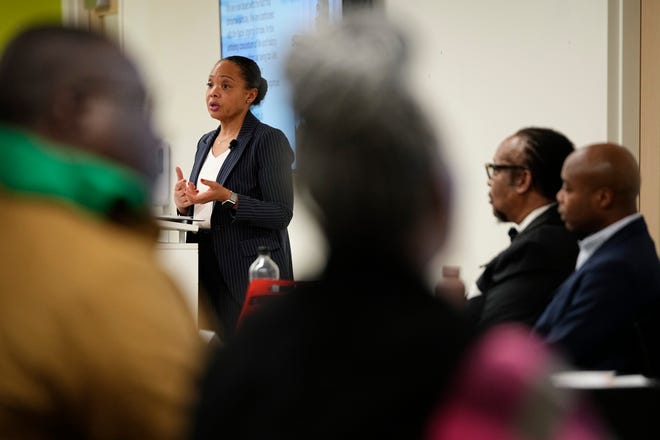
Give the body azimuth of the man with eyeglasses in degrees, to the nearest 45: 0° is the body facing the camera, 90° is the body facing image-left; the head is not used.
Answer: approximately 90°

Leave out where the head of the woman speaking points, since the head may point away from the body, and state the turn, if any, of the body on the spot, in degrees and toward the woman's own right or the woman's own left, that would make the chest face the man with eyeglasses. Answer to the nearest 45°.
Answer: approximately 90° to the woman's own left

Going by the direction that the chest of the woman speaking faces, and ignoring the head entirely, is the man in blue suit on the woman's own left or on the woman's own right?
on the woman's own left

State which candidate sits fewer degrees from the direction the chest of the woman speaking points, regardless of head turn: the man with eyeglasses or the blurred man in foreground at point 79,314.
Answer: the blurred man in foreground

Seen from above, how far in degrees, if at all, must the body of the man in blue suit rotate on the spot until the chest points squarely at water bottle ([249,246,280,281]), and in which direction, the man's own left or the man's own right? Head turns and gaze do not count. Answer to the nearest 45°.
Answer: approximately 45° to the man's own right

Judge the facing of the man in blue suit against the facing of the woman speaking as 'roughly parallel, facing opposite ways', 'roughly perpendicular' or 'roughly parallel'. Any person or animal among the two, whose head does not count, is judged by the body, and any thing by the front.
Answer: roughly perpendicular

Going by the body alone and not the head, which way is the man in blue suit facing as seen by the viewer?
to the viewer's left

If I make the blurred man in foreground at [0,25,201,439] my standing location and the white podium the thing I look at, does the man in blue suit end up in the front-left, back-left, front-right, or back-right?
front-right

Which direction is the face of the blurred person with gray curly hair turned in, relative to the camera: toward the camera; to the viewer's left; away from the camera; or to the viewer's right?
away from the camera

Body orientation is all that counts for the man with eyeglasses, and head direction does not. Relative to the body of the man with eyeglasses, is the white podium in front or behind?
in front
